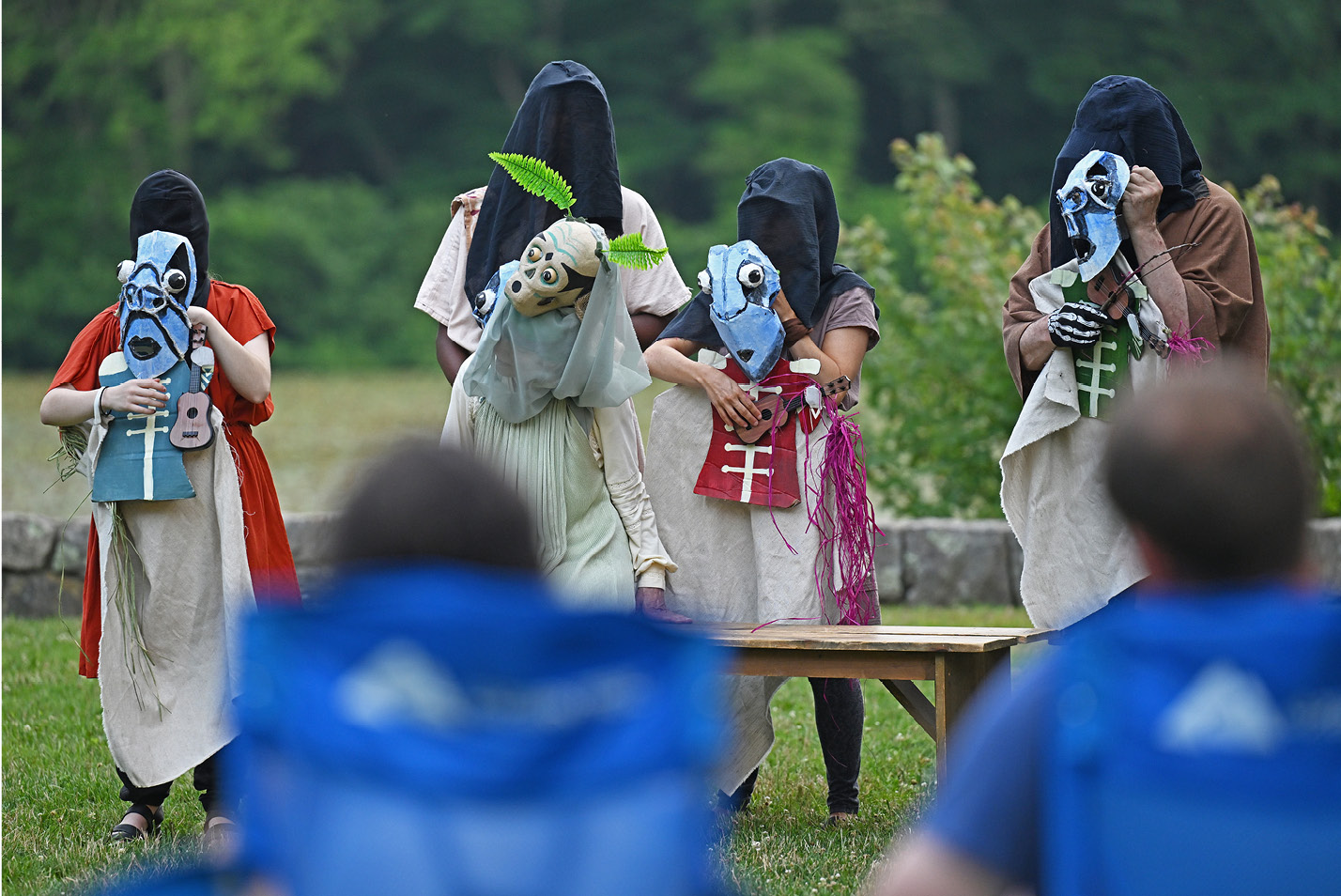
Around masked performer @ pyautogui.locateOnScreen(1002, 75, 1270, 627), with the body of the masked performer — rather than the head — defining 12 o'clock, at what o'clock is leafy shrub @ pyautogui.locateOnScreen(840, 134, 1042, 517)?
The leafy shrub is roughly at 4 o'clock from the masked performer.

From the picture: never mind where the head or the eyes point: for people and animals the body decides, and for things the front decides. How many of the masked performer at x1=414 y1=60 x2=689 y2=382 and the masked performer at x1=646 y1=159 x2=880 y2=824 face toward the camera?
2

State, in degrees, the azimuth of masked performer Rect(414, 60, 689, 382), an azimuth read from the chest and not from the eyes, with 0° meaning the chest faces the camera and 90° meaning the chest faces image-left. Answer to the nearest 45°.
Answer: approximately 0°

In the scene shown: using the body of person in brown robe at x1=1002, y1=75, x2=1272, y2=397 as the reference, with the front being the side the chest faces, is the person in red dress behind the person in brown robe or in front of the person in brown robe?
in front

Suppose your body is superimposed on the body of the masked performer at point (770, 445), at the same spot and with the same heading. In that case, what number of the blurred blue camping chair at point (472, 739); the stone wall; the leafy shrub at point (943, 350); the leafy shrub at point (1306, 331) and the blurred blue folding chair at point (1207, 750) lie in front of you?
2

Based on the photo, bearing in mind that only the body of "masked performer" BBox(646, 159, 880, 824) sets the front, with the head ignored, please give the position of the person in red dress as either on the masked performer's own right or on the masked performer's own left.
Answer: on the masked performer's own right

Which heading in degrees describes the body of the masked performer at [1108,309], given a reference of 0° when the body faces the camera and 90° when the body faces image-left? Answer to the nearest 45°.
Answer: approximately 45°
